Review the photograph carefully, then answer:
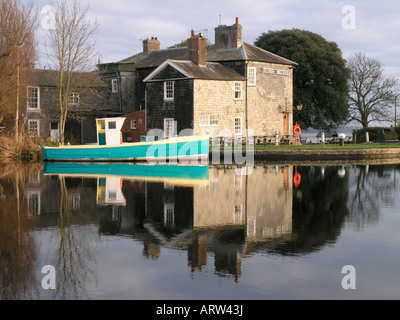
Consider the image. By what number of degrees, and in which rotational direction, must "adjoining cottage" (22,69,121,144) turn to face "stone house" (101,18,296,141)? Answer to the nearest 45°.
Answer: approximately 45° to its left

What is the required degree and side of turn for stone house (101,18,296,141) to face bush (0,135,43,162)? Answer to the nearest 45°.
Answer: approximately 135° to its right

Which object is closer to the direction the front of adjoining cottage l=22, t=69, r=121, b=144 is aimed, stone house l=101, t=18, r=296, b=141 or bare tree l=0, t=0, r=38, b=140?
the bare tree

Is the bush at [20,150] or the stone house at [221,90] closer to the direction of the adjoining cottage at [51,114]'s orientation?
the bush

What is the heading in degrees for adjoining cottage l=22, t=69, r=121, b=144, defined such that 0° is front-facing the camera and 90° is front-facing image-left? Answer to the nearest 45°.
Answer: approximately 0°

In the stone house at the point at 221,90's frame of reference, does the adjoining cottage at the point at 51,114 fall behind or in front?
behind

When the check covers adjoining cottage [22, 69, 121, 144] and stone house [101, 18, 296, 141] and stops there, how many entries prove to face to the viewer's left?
0

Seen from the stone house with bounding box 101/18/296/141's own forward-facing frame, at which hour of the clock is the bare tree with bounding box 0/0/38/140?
The bare tree is roughly at 4 o'clock from the stone house.

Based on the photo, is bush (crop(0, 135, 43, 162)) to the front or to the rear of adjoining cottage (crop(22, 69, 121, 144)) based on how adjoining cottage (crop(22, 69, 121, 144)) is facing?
to the front

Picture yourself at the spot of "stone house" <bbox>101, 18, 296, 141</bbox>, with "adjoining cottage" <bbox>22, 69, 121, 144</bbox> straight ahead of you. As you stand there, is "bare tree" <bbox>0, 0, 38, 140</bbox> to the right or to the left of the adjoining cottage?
left
